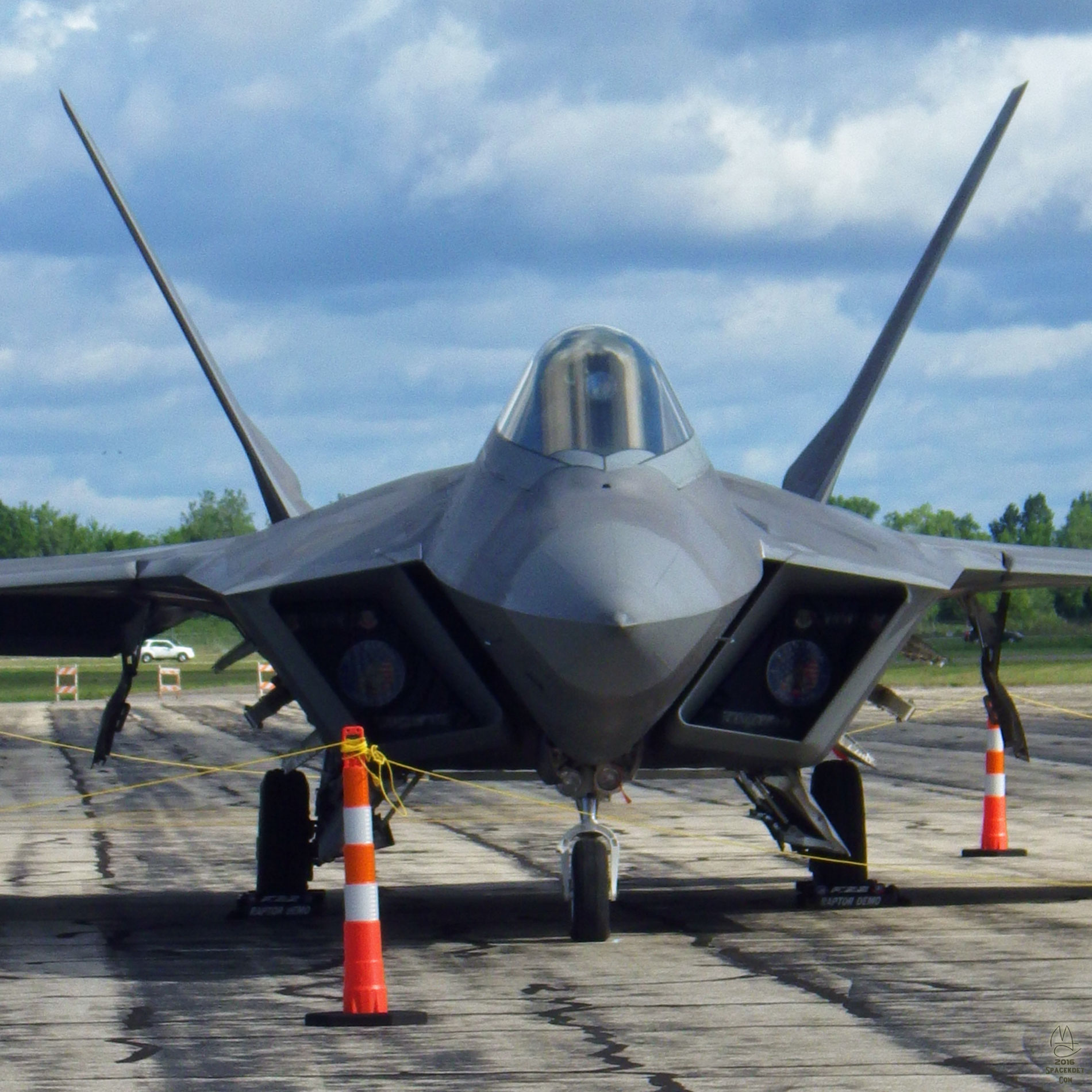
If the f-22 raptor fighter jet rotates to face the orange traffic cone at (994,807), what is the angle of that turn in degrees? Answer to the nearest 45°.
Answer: approximately 135° to its left

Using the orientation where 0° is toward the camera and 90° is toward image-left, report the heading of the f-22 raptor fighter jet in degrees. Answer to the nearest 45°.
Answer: approximately 0°

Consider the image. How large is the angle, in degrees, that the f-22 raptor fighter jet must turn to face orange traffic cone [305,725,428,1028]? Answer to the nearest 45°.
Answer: approximately 45° to its right
